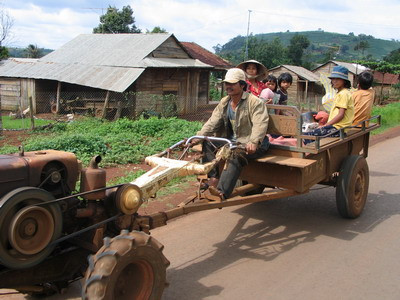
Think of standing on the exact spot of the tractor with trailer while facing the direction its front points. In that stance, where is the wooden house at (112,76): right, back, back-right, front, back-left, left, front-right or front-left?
back-right

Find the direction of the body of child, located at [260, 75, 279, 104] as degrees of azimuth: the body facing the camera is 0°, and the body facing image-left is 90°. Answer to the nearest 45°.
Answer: approximately 45°

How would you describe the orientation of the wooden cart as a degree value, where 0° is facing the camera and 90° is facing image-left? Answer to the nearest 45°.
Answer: approximately 45°

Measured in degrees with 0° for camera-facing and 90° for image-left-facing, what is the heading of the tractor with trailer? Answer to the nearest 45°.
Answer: approximately 45°

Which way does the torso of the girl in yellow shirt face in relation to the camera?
to the viewer's left

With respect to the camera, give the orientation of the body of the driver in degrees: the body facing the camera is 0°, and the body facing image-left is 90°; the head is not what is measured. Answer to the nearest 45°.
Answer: approximately 45°
